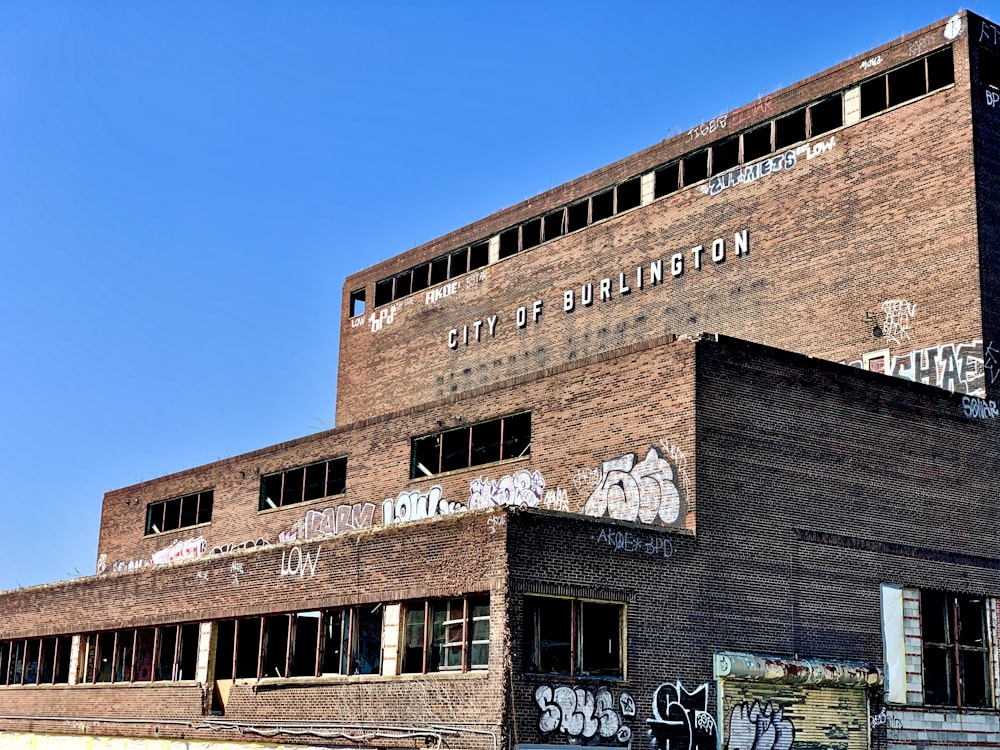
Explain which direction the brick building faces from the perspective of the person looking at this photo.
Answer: facing the viewer and to the left of the viewer
